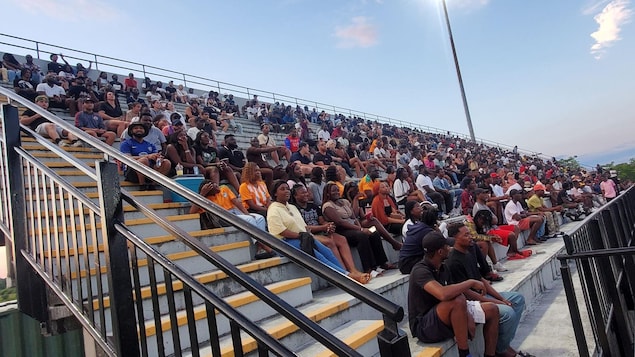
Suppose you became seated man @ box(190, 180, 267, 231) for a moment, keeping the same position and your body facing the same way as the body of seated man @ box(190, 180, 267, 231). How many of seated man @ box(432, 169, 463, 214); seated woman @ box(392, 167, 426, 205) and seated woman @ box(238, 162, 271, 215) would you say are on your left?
3

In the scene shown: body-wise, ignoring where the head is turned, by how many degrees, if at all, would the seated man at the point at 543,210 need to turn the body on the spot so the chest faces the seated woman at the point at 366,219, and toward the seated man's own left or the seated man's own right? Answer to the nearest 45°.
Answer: approximately 90° to the seated man's own right

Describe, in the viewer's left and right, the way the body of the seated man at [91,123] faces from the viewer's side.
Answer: facing the viewer and to the right of the viewer

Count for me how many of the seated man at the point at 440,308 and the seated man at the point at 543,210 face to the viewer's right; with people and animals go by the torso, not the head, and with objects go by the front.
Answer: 2

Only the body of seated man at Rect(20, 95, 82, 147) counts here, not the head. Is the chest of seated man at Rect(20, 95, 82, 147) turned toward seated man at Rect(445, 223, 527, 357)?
yes

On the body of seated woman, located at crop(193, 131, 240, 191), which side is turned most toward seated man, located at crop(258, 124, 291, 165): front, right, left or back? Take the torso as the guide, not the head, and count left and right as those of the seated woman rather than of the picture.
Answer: left

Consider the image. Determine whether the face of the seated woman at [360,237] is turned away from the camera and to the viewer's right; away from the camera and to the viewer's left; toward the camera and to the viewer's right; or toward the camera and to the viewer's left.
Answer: toward the camera and to the viewer's right

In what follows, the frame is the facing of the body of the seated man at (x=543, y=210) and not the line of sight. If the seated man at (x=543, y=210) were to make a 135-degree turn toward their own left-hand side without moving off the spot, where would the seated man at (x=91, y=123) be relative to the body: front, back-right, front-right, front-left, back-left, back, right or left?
left

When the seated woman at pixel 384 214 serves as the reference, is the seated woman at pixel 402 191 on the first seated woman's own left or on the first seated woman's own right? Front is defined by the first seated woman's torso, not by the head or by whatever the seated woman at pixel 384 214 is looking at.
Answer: on the first seated woman's own left

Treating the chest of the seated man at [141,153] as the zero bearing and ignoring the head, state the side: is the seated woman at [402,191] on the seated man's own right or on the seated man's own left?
on the seated man's own left

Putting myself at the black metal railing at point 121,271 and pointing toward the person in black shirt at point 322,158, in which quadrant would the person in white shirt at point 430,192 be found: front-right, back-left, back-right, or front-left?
front-right
